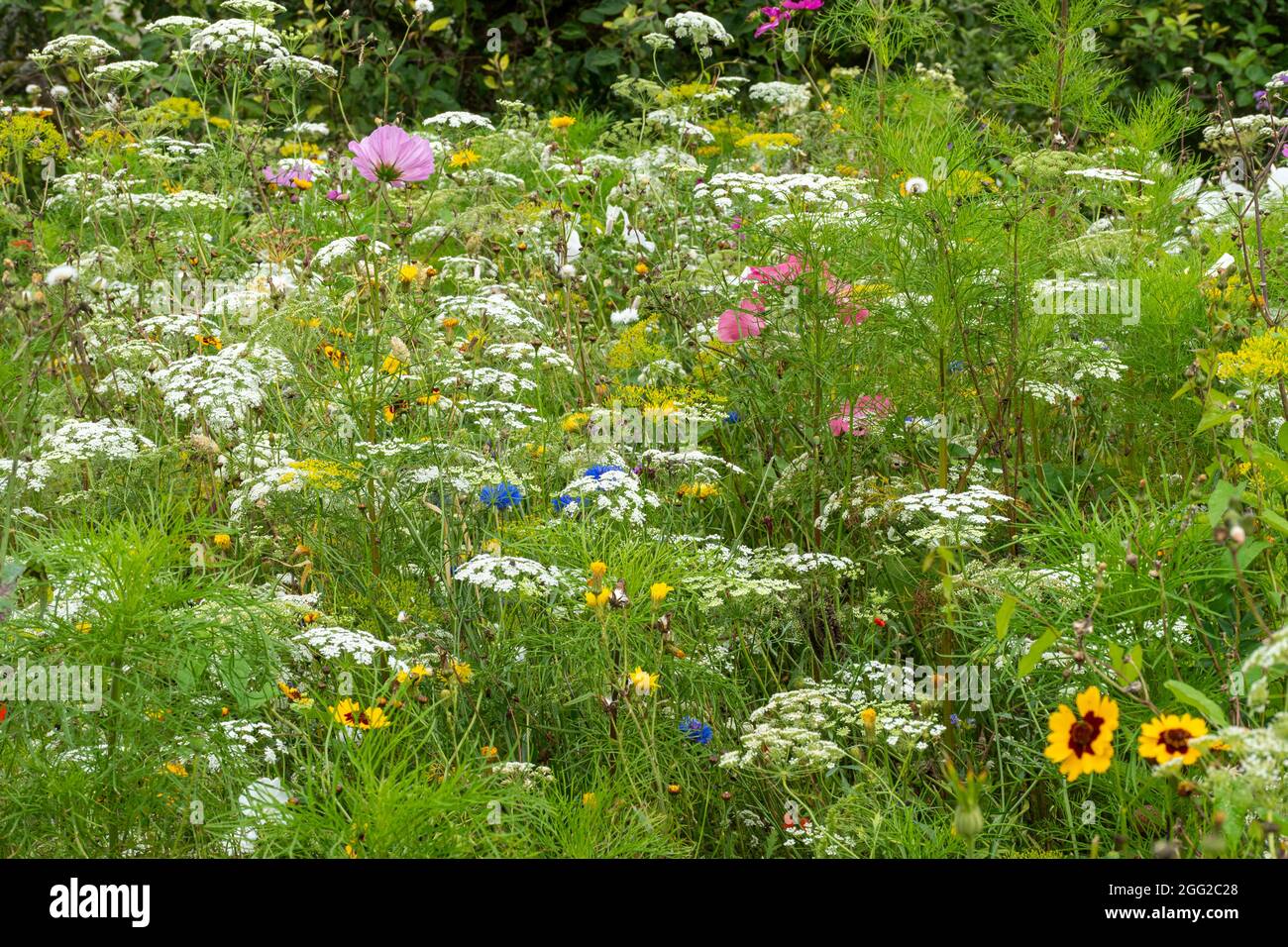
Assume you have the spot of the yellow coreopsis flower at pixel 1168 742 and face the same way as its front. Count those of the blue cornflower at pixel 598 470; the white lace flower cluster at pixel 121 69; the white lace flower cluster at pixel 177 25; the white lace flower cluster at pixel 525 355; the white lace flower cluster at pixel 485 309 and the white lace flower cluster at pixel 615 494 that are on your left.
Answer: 0

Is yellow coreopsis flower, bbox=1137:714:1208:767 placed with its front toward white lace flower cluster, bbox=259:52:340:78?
no

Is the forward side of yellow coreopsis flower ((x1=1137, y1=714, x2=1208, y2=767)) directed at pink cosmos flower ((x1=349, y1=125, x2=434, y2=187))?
no

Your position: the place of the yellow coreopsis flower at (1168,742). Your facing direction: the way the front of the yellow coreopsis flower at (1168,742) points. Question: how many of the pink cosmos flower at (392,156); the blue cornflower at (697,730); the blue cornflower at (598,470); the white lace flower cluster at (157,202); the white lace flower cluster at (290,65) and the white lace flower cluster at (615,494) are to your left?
0

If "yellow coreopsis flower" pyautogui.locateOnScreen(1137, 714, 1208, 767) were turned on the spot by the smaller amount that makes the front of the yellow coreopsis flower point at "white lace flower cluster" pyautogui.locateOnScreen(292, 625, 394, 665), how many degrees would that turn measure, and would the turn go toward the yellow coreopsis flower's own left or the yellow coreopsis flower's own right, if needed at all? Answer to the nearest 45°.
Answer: approximately 90° to the yellow coreopsis flower's own right

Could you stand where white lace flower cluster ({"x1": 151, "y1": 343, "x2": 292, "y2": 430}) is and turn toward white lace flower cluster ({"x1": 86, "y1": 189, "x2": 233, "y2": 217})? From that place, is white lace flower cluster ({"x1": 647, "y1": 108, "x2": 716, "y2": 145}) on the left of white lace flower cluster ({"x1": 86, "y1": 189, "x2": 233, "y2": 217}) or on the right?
right

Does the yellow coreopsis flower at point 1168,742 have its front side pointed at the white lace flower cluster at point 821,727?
no

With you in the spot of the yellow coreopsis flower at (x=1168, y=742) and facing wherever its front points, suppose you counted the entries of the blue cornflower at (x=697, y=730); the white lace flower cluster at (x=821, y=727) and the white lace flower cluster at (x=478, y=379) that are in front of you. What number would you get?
0

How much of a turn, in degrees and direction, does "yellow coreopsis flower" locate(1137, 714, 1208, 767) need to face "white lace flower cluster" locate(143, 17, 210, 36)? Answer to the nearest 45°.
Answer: approximately 135° to its right

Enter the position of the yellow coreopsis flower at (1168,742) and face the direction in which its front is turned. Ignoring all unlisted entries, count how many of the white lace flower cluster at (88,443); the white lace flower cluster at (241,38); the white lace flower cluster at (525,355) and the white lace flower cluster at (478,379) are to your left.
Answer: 0

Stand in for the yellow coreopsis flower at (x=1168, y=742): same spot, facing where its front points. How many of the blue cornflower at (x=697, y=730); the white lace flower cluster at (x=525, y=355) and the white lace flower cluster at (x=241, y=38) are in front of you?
0

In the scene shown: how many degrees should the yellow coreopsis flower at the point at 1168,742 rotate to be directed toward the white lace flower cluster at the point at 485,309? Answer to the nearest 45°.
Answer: approximately 135° to its right

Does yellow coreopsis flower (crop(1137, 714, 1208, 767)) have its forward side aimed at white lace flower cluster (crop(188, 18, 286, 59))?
no

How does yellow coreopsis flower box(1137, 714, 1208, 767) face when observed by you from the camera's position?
facing the viewer

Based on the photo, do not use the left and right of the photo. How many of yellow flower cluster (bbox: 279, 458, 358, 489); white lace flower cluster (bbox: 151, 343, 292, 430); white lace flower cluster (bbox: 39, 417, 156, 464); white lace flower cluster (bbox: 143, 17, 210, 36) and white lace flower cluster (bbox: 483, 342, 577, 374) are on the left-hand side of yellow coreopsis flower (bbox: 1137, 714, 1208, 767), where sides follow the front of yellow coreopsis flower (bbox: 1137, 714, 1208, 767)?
0

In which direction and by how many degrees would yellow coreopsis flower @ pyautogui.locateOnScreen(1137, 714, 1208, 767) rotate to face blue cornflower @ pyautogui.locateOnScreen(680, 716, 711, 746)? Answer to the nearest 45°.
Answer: approximately 135° to its right
